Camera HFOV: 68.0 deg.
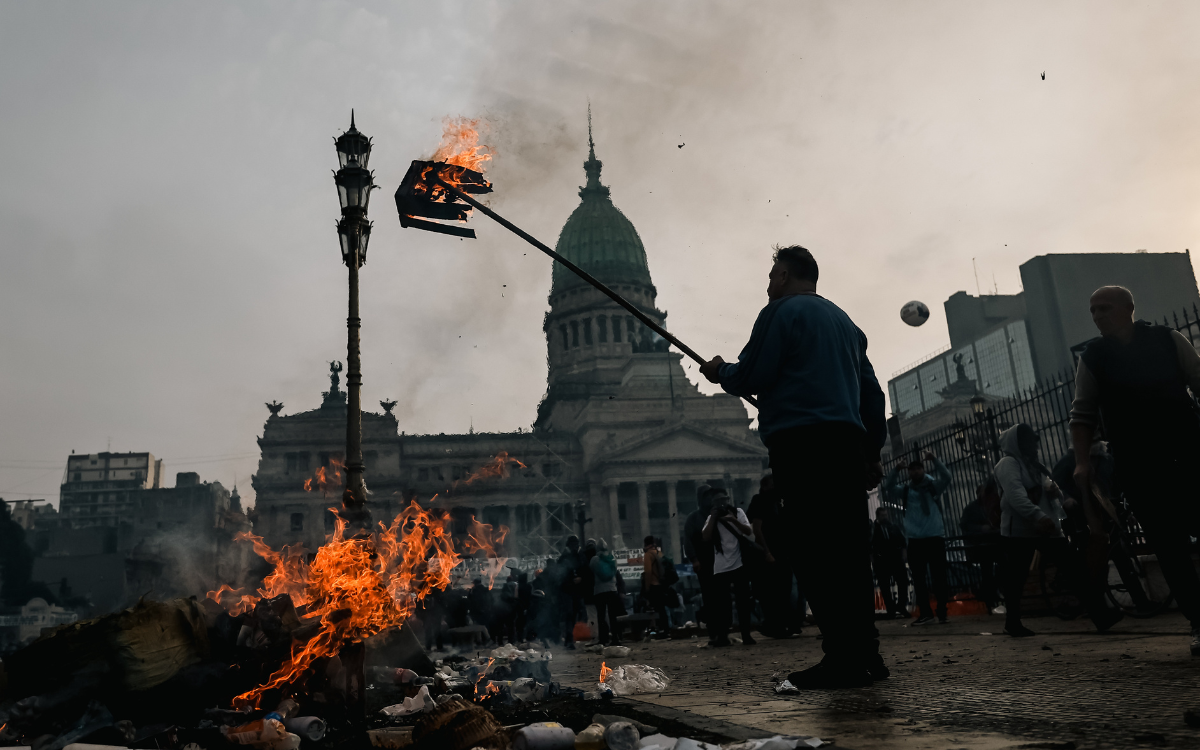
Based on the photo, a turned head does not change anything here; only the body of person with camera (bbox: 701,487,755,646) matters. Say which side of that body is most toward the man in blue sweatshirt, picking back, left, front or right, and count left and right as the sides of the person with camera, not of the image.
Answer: front

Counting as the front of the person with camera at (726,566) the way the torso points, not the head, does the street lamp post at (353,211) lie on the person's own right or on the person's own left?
on the person's own right

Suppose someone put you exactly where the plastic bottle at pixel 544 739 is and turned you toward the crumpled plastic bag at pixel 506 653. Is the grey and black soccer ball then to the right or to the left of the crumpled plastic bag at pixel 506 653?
right

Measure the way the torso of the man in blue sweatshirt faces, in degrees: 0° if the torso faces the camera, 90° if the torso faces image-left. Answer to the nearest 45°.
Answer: approximately 135°

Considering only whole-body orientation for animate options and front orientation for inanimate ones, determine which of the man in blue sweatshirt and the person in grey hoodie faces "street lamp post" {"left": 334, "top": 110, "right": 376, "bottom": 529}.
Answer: the man in blue sweatshirt

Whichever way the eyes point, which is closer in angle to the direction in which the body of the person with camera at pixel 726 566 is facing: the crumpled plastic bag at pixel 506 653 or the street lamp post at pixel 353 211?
the crumpled plastic bag

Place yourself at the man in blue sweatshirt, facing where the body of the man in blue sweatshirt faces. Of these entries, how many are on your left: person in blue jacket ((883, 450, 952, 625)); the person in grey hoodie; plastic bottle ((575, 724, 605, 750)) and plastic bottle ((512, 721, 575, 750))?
2

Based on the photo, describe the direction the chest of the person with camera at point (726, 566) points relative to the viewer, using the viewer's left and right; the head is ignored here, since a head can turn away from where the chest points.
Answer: facing the viewer

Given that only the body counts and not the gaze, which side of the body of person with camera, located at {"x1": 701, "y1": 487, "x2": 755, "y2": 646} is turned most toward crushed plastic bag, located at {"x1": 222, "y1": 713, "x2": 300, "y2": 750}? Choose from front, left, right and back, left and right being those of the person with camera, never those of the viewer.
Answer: front

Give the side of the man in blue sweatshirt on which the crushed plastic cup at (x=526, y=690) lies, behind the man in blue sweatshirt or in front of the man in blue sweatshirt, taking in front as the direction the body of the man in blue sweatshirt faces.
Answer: in front

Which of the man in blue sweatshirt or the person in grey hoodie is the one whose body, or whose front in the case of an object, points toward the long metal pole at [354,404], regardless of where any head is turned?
the man in blue sweatshirt

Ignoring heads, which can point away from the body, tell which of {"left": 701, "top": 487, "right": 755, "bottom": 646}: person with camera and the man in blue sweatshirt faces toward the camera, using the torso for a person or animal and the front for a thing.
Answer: the person with camera
